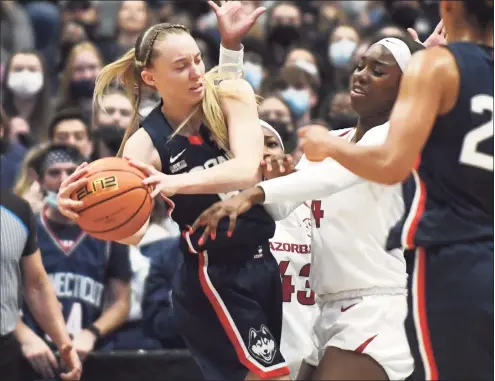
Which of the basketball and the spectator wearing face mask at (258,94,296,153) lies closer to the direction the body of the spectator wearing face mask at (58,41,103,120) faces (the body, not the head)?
the basketball

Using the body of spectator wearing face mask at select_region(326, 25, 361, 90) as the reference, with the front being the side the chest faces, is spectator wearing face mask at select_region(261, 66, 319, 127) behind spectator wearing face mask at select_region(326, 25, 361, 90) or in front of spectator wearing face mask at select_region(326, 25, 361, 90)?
in front

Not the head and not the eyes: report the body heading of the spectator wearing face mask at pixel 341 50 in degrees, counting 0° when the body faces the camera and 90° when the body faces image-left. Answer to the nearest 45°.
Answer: approximately 0°

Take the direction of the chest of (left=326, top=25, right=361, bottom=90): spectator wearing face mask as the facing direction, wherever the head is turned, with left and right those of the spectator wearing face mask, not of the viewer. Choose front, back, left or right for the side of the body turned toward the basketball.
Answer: front

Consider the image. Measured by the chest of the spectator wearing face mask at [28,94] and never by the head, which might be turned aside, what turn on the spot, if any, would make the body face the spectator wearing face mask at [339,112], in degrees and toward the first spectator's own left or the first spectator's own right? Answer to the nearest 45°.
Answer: approximately 90° to the first spectator's own left

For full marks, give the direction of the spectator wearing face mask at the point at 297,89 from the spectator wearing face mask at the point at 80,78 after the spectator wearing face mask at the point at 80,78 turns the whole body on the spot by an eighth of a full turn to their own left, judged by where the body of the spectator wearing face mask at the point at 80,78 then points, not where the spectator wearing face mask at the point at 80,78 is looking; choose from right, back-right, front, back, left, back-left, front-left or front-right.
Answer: front-left

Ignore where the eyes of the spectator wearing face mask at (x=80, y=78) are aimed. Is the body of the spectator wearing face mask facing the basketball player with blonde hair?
yes

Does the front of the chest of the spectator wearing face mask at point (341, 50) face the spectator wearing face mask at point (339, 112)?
yes

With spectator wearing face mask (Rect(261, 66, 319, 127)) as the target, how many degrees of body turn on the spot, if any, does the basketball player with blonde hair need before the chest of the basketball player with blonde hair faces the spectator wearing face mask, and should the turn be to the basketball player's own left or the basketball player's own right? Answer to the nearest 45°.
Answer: approximately 135° to the basketball player's own left

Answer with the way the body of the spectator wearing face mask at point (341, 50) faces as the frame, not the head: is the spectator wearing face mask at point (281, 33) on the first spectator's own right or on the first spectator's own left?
on the first spectator's own right

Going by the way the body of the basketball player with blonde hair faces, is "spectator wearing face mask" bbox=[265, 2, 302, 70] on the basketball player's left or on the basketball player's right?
on the basketball player's left

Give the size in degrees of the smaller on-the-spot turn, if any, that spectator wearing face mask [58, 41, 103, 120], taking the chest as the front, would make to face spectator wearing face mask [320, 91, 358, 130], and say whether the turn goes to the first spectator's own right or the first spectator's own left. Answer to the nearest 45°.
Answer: approximately 90° to the first spectator's own left
